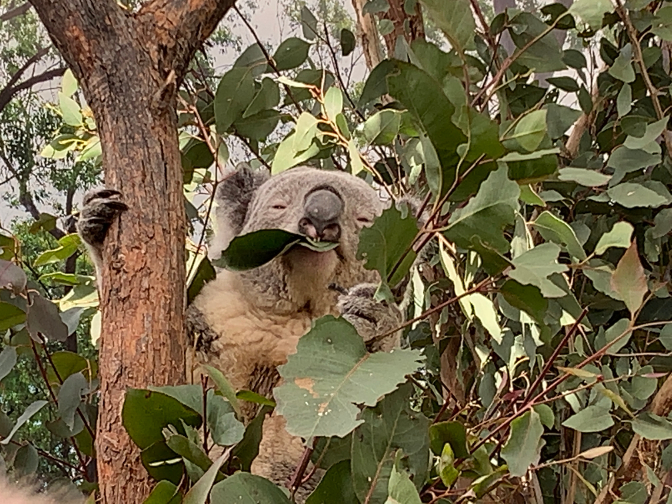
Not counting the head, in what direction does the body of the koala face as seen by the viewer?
toward the camera

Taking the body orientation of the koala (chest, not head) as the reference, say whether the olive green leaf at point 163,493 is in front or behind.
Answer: in front

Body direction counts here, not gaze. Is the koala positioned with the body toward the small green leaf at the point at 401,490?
yes
